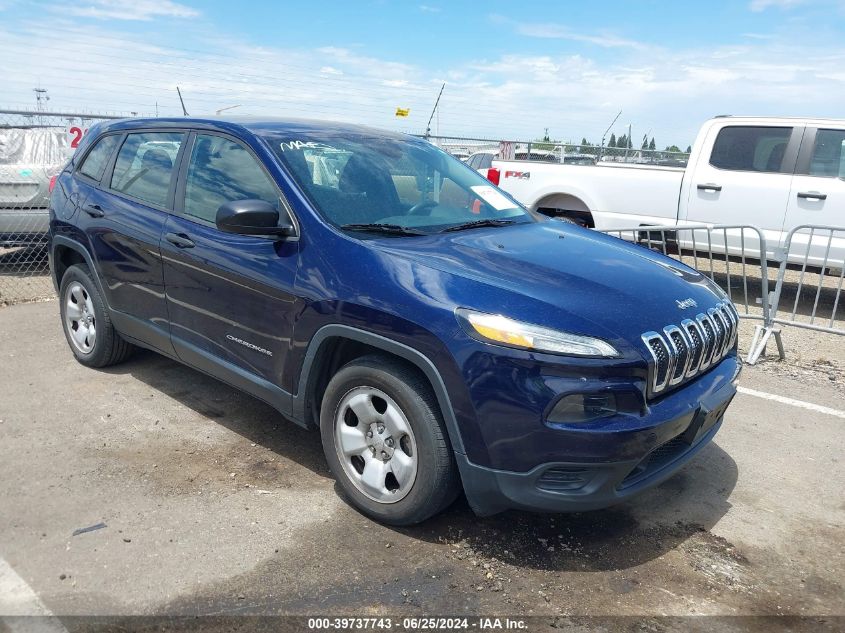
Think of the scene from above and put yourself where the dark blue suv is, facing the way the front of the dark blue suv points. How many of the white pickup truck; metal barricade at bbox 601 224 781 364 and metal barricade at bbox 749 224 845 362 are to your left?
3

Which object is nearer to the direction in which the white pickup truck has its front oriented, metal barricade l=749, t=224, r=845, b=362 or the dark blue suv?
the metal barricade

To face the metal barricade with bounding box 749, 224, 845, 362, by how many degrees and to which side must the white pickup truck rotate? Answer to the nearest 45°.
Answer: approximately 45° to its right

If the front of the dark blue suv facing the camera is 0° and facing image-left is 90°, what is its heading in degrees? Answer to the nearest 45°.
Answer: approximately 315°

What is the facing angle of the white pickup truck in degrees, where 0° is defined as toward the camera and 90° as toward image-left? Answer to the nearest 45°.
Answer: approximately 270°

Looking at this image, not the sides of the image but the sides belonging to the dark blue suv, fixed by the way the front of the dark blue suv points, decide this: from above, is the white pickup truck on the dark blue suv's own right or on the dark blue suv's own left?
on the dark blue suv's own left

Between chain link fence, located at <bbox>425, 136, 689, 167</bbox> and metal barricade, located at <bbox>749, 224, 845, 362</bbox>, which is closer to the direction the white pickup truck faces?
the metal barricade

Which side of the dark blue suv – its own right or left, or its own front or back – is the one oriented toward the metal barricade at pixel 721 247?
left

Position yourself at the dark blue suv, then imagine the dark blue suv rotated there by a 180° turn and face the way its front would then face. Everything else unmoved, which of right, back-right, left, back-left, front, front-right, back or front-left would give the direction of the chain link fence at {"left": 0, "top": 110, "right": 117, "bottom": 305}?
front

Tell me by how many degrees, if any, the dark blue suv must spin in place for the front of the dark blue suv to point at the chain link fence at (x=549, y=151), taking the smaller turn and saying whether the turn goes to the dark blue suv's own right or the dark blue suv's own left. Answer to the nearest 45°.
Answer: approximately 135° to the dark blue suv's own left
